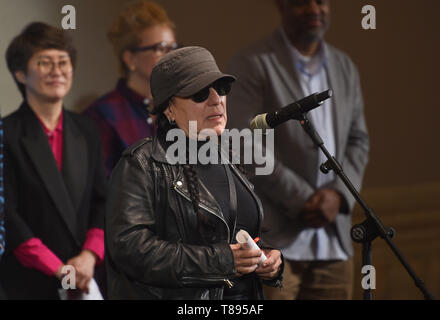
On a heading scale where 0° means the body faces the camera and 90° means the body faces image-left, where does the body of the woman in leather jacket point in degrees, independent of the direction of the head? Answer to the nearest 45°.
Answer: approximately 315°

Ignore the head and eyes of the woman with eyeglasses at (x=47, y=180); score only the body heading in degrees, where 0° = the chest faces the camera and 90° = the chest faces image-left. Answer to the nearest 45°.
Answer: approximately 315°

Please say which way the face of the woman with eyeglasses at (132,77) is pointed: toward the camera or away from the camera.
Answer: toward the camera

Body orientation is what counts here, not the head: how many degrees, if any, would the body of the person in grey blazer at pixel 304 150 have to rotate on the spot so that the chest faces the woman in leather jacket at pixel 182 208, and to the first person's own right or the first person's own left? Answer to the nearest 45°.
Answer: approximately 45° to the first person's own right

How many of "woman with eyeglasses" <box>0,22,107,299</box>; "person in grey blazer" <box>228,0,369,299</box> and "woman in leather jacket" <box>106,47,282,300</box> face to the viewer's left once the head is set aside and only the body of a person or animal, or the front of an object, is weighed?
0

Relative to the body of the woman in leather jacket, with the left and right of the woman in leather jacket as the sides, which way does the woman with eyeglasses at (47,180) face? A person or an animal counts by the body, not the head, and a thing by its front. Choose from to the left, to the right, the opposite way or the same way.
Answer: the same way

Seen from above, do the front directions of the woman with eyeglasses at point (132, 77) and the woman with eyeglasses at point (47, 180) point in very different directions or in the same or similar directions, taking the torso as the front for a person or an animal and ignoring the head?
same or similar directions

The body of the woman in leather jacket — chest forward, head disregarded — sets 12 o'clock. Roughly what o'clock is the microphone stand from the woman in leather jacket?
The microphone stand is roughly at 10 o'clock from the woman in leather jacket.

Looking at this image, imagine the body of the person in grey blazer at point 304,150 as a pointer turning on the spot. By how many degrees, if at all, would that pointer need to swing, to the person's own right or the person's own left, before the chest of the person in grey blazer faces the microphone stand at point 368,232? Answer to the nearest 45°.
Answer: approximately 45° to the person's own right

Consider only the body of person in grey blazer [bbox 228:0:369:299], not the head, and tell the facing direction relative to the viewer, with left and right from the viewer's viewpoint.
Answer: facing the viewer and to the right of the viewer

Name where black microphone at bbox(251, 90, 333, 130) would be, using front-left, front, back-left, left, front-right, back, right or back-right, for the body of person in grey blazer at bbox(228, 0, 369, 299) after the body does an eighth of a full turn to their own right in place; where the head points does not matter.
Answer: front

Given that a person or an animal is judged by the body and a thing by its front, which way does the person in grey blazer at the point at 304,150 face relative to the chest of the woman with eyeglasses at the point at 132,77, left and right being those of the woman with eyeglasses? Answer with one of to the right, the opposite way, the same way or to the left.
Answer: the same way

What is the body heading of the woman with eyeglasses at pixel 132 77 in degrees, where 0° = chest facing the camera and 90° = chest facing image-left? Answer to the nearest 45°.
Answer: approximately 315°

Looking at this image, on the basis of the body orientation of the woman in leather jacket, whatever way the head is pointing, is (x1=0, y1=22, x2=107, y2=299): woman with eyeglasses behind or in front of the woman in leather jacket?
behind

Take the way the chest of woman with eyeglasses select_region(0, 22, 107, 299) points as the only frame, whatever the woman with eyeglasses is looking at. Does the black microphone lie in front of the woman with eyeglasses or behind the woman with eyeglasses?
in front
